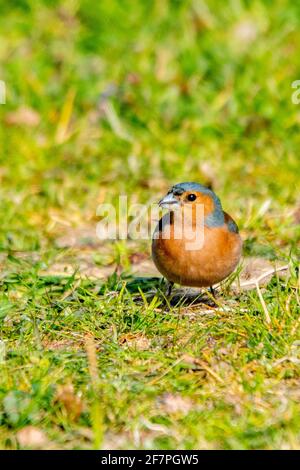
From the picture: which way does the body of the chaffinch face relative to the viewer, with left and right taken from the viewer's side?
facing the viewer
